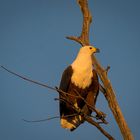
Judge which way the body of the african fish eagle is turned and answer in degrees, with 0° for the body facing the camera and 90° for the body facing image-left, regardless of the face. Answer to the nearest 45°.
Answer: approximately 315°
